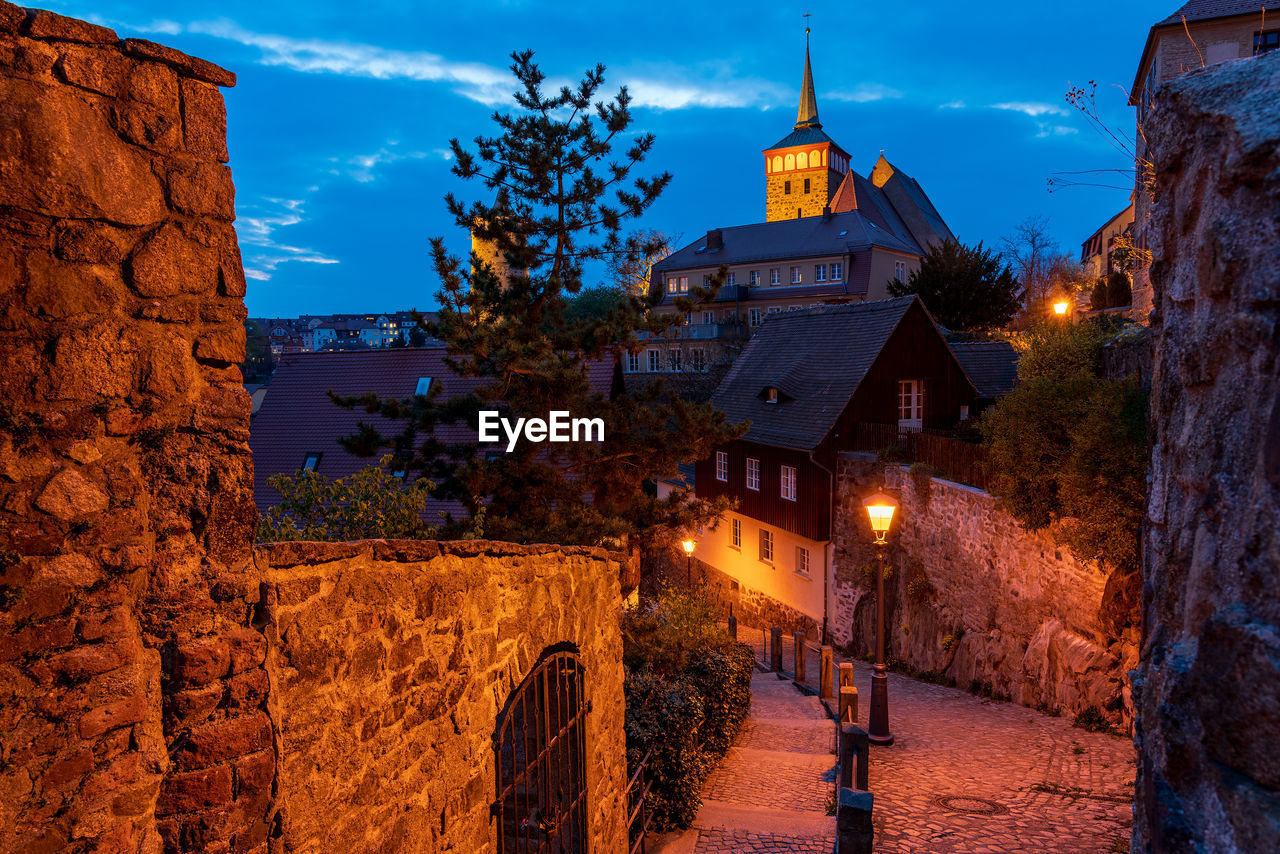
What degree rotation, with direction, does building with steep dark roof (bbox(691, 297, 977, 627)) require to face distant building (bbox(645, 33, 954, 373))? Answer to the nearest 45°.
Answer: approximately 135° to its right

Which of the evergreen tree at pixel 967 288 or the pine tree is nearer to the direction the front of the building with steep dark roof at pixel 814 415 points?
the pine tree

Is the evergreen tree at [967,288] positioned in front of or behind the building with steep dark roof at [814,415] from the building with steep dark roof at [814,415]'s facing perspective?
behind

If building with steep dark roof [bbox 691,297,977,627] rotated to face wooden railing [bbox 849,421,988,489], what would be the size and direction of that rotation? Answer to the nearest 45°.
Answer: approximately 90° to its left

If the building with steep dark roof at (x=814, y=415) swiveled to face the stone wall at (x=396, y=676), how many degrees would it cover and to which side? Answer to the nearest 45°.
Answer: approximately 45° to its left

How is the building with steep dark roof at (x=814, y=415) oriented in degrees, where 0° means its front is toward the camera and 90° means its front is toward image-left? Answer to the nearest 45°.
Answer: approximately 45°

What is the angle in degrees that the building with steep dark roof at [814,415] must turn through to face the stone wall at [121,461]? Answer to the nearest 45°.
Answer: approximately 45° to its left

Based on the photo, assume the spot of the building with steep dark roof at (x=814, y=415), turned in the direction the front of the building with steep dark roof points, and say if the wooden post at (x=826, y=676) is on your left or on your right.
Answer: on your left

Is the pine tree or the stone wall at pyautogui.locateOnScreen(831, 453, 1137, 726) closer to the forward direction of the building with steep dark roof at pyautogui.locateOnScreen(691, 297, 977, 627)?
the pine tree

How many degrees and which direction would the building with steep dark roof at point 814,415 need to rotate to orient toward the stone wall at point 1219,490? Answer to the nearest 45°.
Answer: approximately 45° to its left
